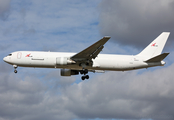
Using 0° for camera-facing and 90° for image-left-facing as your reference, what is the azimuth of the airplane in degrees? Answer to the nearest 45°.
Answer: approximately 90°
